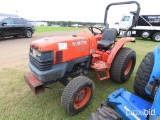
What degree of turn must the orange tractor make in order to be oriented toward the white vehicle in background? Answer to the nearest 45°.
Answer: approximately 180°

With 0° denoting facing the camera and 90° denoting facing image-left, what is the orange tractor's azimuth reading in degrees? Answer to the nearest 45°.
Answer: approximately 45°
